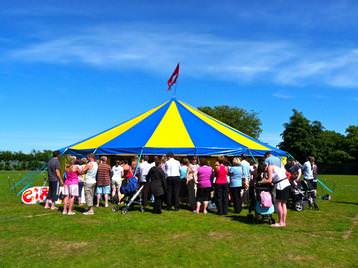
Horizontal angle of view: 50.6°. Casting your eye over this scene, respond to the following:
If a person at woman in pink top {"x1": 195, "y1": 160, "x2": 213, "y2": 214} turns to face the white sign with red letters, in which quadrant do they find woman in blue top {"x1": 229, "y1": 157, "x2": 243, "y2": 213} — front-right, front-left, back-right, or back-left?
back-right

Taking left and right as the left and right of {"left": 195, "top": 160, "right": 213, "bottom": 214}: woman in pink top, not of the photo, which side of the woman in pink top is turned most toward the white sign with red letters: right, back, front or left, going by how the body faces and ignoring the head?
left

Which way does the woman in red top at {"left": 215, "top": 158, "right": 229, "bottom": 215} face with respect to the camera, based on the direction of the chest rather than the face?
away from the camera

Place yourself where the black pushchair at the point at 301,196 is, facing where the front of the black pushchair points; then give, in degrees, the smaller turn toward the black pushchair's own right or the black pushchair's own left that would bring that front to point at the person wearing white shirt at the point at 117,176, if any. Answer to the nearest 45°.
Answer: approximately 45° to the black pushchair's own right

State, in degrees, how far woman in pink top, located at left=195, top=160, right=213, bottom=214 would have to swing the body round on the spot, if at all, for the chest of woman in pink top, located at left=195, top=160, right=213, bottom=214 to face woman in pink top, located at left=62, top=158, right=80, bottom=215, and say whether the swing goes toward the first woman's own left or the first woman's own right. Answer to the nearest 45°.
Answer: approximately 90° to the first woman's own left

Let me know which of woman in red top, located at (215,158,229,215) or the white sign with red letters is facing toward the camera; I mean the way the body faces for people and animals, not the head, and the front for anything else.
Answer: the white sign with red letters

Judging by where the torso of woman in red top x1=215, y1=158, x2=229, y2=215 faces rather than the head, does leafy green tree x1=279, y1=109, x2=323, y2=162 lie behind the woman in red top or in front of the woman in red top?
in front

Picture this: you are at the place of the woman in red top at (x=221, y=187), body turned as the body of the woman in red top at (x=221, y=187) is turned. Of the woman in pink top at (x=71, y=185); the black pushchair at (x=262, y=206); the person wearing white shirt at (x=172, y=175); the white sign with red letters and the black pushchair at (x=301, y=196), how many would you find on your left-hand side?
3

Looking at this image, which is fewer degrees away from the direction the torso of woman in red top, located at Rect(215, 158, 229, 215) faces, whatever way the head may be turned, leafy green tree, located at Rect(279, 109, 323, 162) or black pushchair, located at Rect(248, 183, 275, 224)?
the leafy green tree

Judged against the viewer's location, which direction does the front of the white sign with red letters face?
facing the viewer

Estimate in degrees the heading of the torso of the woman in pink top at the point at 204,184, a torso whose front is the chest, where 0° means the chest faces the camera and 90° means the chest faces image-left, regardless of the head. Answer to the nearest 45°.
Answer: approximately 180°

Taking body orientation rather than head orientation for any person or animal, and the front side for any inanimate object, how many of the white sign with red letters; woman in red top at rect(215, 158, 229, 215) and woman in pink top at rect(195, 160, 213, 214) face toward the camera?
1

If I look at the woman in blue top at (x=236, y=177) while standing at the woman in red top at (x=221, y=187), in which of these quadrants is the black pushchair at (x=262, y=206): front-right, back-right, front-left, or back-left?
front-right

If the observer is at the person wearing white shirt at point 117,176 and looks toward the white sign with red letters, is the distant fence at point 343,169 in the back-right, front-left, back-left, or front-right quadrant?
back-right

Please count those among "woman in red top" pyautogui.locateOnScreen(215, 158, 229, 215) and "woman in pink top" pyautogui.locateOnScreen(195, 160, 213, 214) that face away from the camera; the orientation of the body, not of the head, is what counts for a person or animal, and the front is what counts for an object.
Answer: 2
